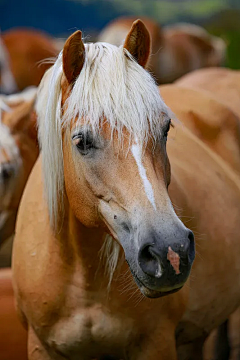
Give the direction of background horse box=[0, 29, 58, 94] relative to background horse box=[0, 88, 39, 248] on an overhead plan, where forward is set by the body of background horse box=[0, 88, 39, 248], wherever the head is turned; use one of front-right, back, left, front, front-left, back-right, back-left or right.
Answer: back-right

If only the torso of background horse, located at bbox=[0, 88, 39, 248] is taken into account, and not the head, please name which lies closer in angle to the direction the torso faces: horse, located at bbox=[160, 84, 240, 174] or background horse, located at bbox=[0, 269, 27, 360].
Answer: the background horse

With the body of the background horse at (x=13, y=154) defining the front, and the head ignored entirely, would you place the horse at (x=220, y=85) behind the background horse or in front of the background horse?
behind

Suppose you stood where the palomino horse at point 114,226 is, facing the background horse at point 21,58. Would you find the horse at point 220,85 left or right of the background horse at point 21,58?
right

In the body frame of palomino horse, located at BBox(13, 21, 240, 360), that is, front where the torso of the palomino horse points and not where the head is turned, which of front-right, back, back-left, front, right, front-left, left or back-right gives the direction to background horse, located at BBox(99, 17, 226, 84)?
back-right

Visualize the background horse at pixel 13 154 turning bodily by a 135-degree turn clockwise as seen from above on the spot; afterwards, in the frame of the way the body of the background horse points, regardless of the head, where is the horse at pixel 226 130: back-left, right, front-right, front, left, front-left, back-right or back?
right

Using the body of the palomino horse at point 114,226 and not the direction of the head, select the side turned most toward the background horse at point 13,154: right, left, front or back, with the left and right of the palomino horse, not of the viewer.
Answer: right

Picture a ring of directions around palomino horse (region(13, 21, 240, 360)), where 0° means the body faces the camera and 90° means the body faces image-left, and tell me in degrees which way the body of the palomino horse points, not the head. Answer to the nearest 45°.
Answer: approximately 45°

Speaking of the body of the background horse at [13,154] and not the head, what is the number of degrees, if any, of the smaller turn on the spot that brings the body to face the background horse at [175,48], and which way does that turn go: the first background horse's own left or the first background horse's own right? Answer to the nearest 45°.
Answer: approximately 180°
